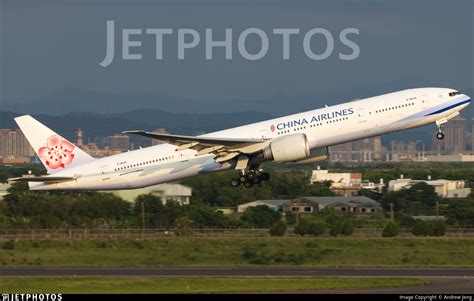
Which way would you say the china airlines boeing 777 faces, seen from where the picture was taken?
facing to the right of the viewer
